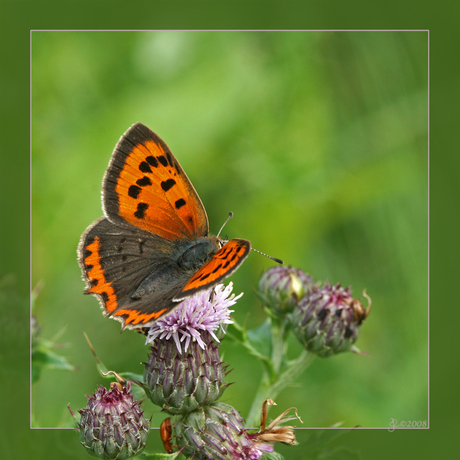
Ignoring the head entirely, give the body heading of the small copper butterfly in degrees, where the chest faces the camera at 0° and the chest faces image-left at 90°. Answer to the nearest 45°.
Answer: approximately 225°

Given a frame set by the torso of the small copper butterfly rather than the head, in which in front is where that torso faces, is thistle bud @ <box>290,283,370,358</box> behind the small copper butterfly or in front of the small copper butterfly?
in front

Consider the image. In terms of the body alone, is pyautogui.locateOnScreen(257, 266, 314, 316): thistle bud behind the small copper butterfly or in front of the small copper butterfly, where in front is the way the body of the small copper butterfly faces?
in front
